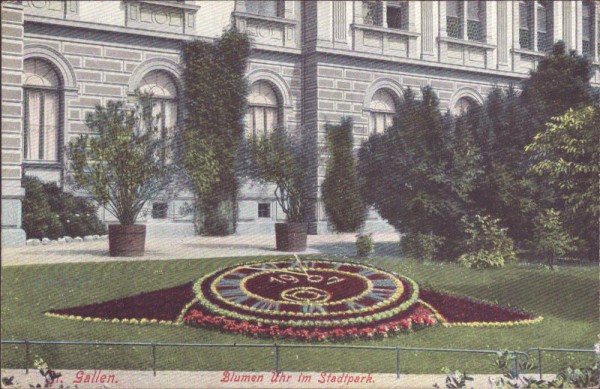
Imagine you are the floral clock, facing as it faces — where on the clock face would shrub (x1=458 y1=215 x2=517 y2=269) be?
The shrub is roughly at 8 o'clock from the floral clock.

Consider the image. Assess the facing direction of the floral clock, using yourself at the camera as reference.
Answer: facing the viewer

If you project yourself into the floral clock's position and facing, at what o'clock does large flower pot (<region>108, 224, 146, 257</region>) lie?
The large flower pot is roughly at 3 o'clock from the floral clock.

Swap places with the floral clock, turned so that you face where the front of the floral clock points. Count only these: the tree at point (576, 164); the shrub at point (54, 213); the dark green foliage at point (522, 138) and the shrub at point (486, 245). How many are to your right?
1

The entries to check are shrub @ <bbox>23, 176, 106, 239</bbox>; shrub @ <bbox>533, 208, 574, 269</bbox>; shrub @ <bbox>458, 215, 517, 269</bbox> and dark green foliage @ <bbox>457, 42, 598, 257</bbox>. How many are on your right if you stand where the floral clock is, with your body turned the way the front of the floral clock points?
1

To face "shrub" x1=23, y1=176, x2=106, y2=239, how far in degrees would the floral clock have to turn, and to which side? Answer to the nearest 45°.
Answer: approximately 90° to its right

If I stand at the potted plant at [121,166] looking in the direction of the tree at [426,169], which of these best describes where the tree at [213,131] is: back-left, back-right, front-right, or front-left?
front-left
